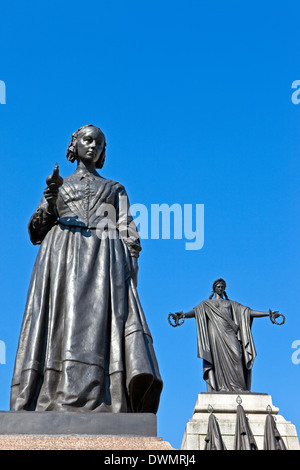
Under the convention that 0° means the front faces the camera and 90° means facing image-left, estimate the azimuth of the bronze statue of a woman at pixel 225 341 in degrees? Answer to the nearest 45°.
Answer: approximately 0°

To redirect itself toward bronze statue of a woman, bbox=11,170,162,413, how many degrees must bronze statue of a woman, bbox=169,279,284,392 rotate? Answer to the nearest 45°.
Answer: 0° — it already faces it

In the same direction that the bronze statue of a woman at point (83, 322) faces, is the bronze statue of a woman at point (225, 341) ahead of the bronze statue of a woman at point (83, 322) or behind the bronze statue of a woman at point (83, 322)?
behind

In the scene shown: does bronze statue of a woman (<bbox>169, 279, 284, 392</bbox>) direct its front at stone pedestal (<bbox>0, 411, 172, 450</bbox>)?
yes

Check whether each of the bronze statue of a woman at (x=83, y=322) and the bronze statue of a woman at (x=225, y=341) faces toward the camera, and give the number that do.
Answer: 2

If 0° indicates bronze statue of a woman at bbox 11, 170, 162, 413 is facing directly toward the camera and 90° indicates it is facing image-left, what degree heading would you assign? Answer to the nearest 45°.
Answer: approximately 0°
